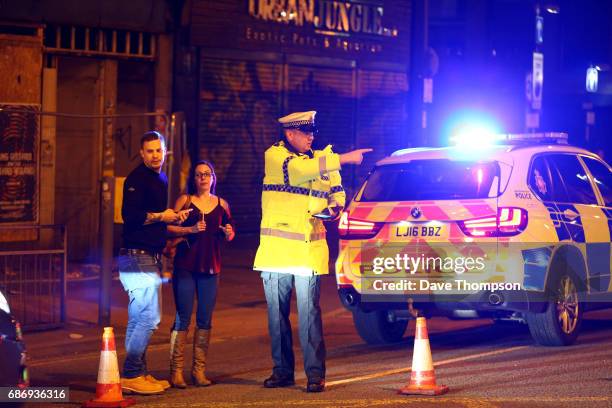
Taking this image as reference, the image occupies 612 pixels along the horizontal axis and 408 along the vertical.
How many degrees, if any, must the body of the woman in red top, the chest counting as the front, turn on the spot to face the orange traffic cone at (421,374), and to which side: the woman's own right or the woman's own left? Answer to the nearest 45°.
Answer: approximately 90° to the woman's own left

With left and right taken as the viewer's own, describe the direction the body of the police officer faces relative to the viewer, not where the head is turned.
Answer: facing the viewer and to the right of the viewer

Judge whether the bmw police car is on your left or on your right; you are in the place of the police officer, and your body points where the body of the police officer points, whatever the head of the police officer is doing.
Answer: on your left

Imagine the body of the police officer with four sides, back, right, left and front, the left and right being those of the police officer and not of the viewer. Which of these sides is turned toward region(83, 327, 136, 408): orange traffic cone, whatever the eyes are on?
right

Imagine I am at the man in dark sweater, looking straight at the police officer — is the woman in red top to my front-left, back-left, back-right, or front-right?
front-left

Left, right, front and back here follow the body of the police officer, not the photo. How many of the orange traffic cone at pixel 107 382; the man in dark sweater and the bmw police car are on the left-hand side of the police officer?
1

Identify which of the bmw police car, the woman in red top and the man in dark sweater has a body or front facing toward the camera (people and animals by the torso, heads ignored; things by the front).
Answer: the woman in red top

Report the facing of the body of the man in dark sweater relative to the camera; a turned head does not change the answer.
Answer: to the viewer's right

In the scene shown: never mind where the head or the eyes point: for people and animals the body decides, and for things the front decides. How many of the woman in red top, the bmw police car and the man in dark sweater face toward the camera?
1

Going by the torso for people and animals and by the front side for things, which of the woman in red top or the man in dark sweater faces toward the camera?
the woman in red top

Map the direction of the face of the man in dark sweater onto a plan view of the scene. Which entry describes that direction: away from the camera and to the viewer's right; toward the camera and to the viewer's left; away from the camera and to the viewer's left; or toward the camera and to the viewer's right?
toward the camera and to the viewer's right

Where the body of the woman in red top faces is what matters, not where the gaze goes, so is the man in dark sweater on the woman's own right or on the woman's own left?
on the woman's own right

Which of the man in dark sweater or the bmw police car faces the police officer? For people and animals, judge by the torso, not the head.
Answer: the man in dark sweater

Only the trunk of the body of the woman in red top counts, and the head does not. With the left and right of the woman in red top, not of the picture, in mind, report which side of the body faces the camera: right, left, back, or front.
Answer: front
